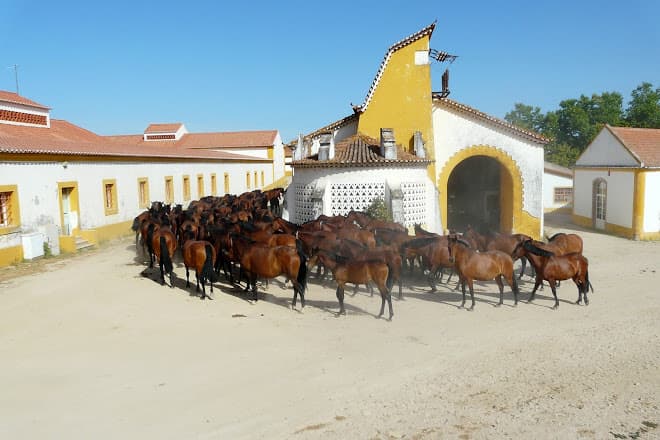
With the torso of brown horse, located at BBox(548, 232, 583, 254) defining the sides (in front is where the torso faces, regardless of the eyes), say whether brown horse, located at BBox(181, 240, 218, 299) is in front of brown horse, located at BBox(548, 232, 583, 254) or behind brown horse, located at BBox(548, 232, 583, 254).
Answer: in front

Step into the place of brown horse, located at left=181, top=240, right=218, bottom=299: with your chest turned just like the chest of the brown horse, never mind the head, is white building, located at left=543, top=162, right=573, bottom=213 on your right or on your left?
on your right

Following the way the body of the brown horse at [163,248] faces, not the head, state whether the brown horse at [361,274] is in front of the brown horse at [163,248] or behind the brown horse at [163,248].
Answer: behind

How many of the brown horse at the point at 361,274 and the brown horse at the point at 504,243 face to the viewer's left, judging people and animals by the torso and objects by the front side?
2

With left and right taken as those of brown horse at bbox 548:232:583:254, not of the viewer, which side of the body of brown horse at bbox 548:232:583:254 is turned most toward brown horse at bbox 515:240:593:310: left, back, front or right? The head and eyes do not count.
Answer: left

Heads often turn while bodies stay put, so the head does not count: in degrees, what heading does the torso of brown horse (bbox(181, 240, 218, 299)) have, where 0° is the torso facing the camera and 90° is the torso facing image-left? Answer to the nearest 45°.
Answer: approximately 135°

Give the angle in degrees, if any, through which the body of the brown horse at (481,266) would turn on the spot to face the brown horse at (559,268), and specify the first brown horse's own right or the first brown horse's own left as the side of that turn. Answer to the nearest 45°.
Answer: approximately 180°

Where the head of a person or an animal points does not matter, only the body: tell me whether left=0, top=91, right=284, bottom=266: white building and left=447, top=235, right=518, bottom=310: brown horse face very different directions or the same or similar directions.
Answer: very different directions

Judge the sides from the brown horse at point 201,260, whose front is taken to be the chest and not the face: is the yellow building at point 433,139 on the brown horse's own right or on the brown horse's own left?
on the brown horse's own right

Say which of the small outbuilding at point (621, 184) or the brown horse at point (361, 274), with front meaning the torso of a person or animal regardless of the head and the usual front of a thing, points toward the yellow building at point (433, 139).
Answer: the small outbuilding

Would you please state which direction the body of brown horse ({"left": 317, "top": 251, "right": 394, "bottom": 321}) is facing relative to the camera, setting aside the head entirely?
to the viewer's left

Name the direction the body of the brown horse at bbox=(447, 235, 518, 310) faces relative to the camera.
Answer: to the viewer's left
